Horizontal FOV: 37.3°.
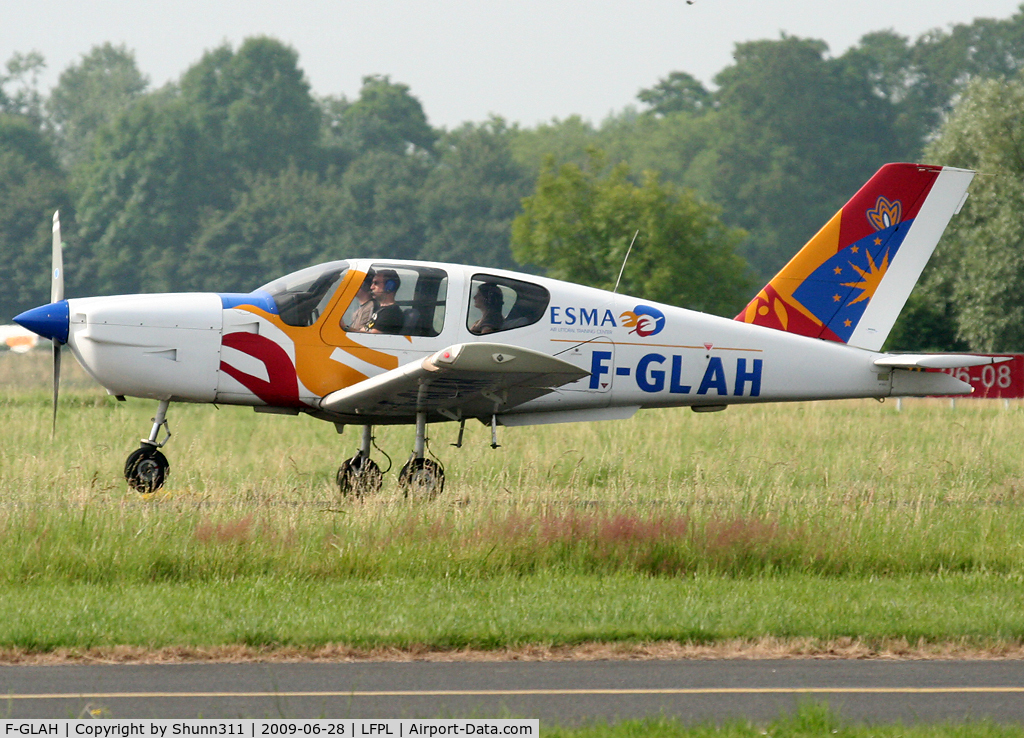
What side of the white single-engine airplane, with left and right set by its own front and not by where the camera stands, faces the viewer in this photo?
left

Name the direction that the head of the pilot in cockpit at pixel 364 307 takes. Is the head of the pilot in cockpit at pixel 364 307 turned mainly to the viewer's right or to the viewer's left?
to the viewer's left

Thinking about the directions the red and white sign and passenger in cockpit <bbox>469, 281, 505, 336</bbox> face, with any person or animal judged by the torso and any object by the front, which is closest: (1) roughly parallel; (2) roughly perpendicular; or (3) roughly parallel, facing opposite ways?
roughly perpendicular

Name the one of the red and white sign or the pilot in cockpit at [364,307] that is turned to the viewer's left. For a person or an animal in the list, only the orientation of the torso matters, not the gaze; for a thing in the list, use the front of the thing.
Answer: the pilot in cockpit

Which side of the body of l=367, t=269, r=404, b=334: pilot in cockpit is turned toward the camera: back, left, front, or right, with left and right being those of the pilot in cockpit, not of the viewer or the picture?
left

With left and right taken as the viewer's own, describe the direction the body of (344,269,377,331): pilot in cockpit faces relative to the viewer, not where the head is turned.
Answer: facing to the left of the viewer

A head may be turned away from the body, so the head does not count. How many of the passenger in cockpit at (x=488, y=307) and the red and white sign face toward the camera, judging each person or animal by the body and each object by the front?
1

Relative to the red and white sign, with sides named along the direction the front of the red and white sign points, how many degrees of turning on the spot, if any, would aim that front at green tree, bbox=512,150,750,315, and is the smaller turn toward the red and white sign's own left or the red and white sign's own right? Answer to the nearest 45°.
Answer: approximately 135° to the red and white sign's own right

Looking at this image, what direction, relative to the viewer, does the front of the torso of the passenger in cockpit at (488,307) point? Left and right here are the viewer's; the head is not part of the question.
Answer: facing to the left of the viewer

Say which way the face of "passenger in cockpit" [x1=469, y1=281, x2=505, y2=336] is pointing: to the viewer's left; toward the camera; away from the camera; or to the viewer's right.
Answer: to the viewer's left
